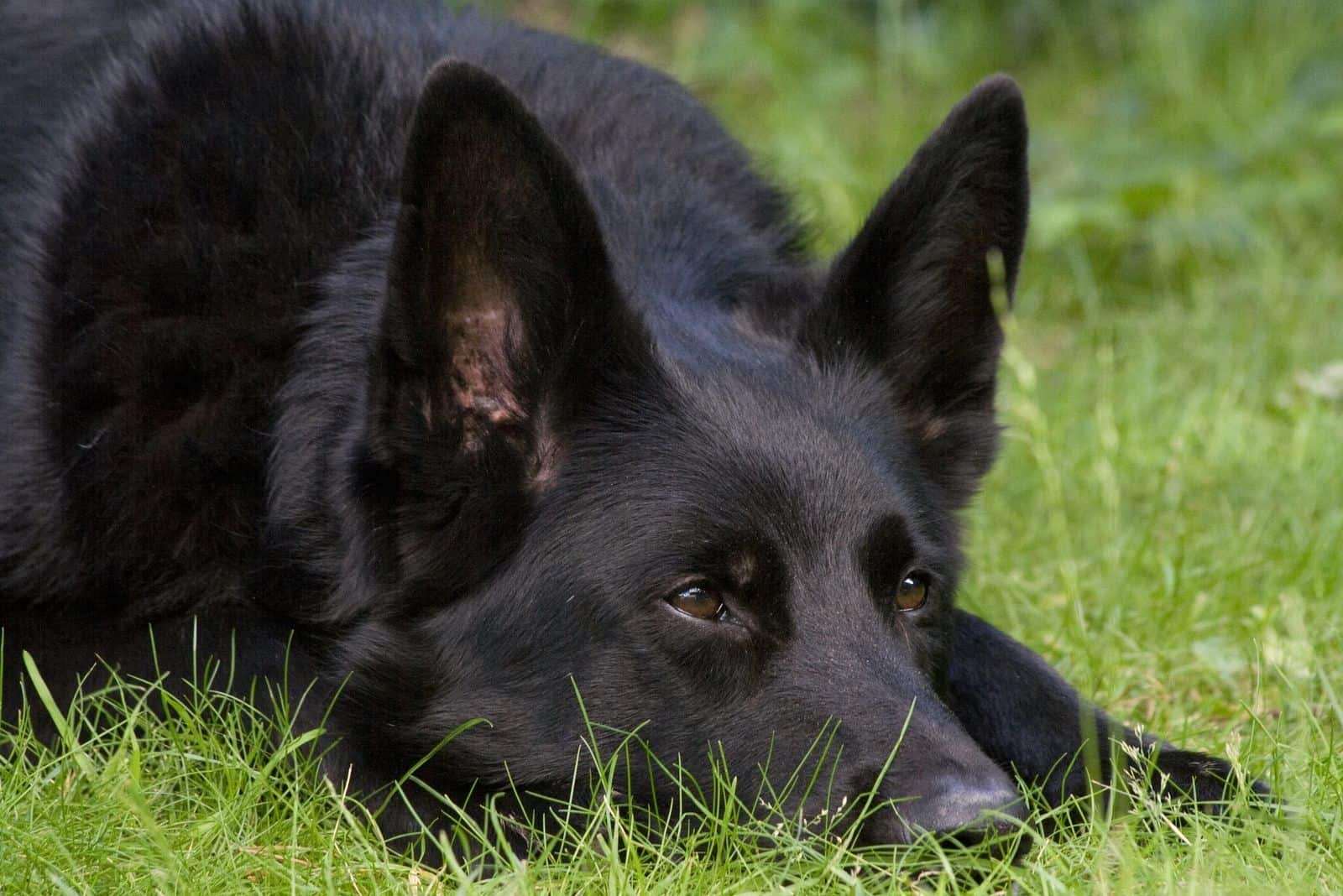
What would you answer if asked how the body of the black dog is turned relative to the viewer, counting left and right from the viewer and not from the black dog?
facing the viewer and to the right of the viewer
